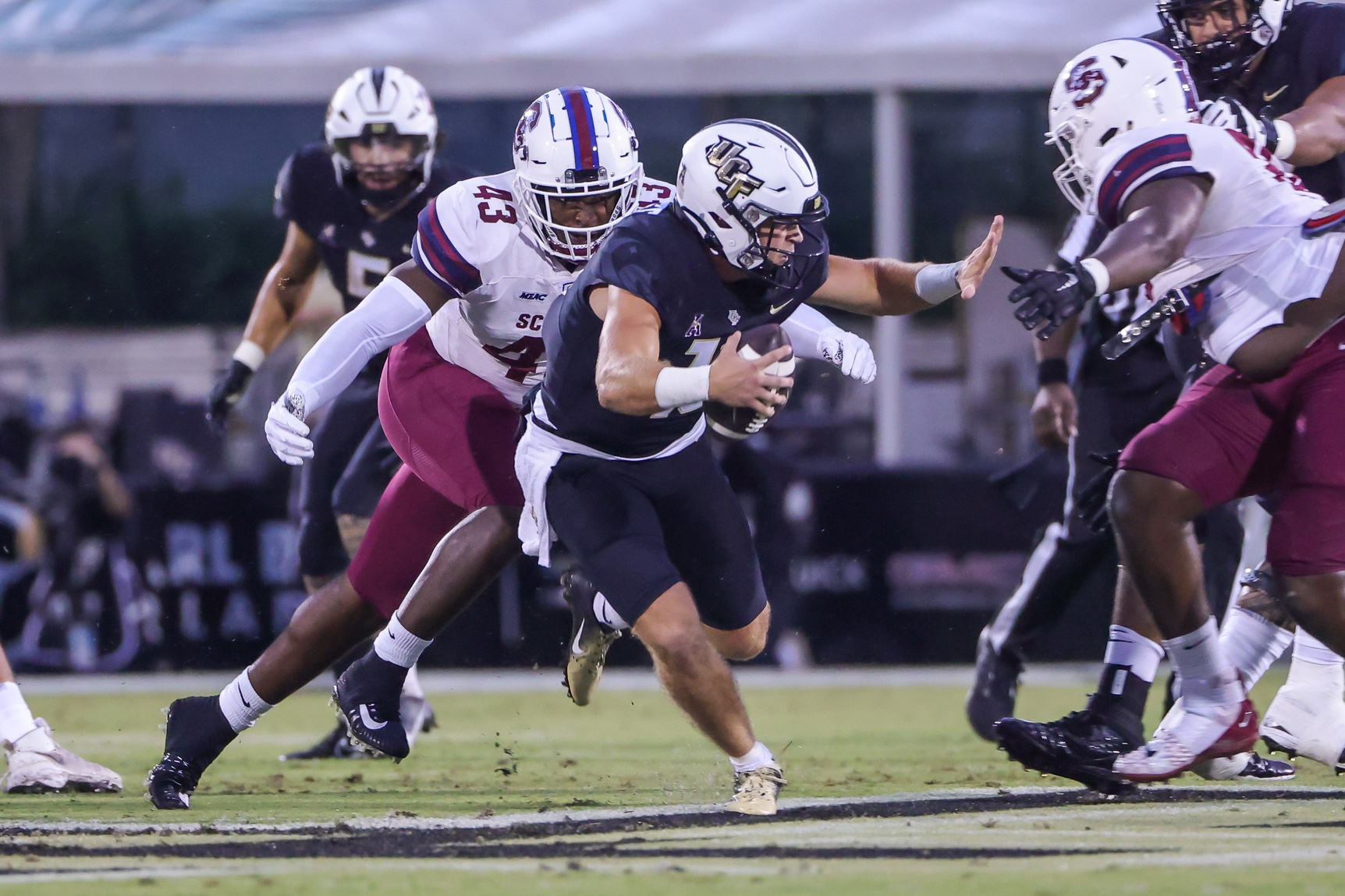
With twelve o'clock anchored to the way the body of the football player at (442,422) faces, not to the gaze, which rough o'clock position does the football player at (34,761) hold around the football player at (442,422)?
the football player at (34,761) is roughly at 5 o'clock from the football player at (442,422).

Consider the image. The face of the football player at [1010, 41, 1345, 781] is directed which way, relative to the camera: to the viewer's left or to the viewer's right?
to the viewer's left

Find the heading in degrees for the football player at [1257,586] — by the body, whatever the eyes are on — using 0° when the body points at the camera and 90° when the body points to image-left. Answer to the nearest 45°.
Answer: approximately 45°

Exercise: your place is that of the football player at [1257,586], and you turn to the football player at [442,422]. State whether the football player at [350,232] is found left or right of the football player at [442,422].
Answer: right

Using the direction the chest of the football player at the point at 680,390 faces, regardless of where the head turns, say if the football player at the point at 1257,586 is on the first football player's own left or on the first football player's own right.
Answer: on the first football player's own left

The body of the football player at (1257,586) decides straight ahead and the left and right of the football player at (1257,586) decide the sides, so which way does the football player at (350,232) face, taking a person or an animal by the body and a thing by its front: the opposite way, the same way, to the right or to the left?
to the left

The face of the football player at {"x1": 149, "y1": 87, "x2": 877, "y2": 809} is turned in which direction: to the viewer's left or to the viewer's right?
to the viewer's right

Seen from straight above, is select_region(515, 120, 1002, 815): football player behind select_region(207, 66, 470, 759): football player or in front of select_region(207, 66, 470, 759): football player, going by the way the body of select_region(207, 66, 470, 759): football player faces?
in front

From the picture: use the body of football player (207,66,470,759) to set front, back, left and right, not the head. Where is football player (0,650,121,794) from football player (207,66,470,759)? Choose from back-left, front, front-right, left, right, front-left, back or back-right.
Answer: front-right

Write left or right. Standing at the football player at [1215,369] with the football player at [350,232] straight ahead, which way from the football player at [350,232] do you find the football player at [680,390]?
left

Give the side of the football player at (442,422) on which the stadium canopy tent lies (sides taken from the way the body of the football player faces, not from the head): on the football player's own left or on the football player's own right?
on the football player's own left

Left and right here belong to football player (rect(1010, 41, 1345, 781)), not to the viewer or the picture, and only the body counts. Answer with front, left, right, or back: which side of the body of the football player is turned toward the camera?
left
